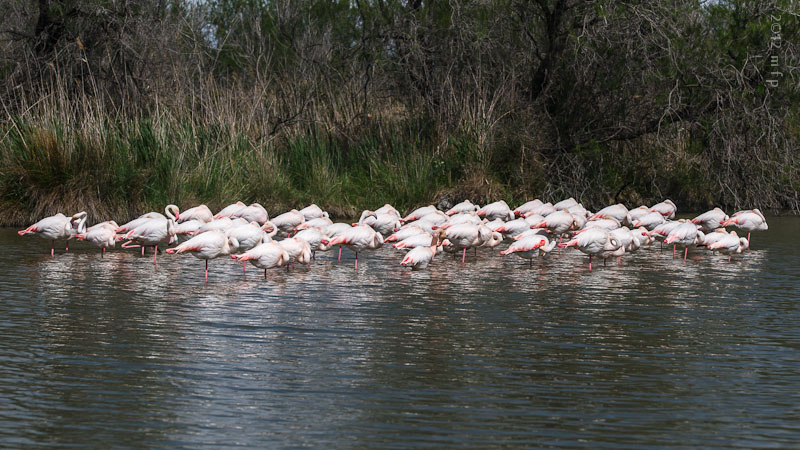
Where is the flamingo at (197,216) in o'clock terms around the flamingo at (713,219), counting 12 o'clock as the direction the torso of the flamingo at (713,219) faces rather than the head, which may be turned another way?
the flamingo at (197,216) is roughly at 5 o'clock from the flamingo at (713,219).

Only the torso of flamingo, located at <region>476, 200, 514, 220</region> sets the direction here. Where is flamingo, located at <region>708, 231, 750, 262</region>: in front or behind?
in front

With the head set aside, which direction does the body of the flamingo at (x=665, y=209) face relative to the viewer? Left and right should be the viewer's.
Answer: facing to the right of the viewer

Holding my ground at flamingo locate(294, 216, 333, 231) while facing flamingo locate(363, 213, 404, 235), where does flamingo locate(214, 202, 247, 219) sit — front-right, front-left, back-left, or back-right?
back-left
